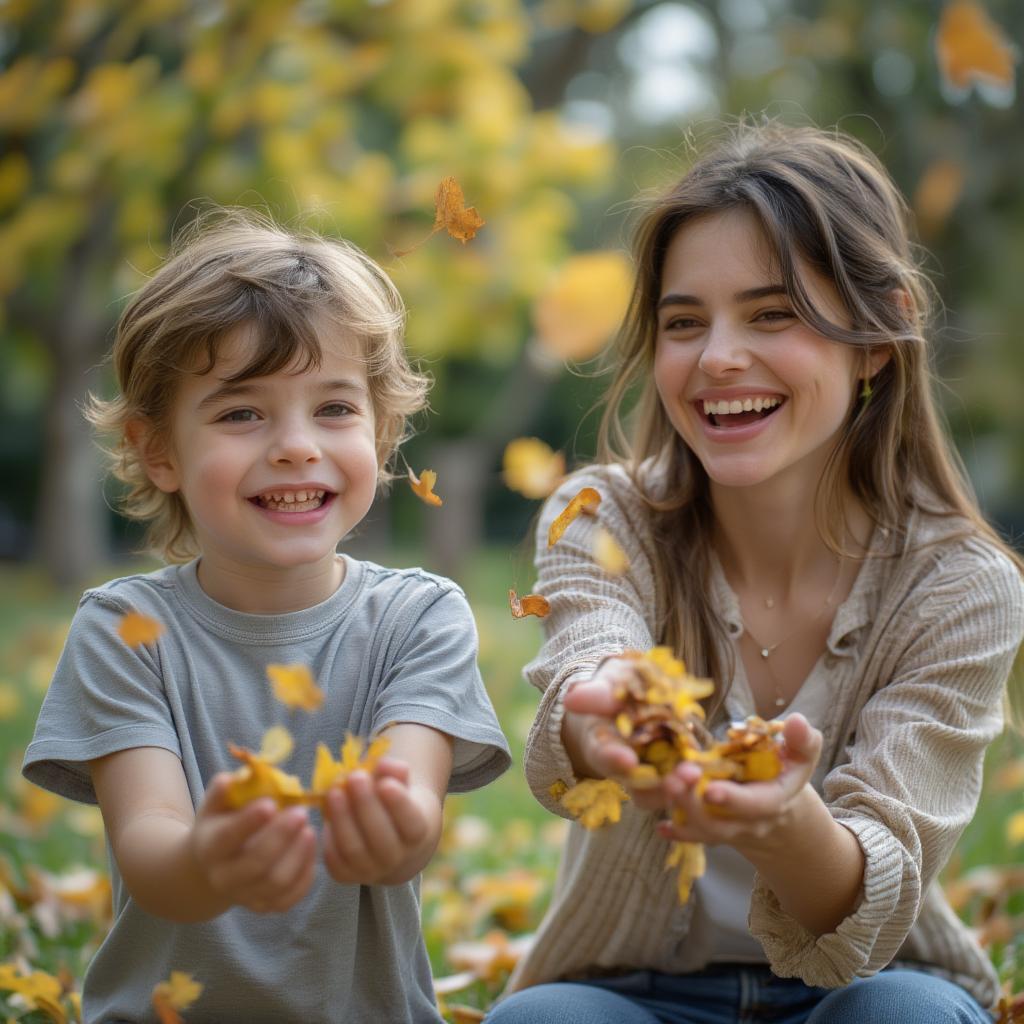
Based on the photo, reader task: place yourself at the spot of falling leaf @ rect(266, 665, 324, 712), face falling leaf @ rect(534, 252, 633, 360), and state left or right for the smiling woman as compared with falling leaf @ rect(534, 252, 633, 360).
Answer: right

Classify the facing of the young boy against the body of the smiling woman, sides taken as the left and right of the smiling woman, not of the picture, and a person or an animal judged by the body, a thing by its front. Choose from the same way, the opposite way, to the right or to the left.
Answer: the same way

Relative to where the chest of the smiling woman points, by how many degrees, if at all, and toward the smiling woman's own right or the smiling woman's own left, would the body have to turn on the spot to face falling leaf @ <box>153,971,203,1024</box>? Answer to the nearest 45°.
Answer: approximately 45° to the smiling woman's own right

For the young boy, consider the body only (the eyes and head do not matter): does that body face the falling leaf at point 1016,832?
no

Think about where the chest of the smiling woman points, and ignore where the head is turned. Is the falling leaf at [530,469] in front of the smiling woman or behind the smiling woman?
behind

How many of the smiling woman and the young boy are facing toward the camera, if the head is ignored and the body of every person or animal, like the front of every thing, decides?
2

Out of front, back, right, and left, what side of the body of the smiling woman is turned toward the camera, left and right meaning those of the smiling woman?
front

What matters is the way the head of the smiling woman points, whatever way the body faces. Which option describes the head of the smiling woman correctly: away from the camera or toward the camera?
toward the camera

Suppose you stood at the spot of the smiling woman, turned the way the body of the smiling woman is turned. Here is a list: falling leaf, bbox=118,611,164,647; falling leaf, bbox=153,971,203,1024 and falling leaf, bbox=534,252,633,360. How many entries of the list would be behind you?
1

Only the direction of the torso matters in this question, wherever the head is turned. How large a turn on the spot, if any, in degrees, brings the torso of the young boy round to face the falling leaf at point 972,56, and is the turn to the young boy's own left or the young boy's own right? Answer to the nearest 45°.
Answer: approximately 135° to the young boy's own left
